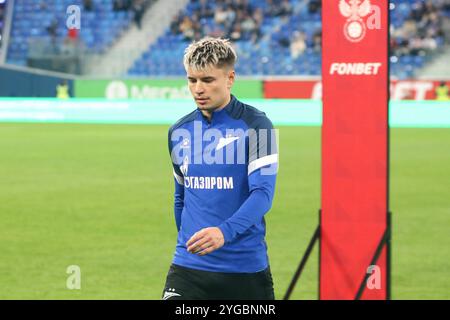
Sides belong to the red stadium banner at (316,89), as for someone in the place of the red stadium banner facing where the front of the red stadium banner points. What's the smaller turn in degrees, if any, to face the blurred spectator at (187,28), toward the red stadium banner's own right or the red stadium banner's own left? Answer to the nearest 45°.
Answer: approximately 135° to the red stadium banner's own right

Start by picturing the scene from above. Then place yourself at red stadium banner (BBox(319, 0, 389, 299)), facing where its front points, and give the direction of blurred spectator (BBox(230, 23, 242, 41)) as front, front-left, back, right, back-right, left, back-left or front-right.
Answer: back

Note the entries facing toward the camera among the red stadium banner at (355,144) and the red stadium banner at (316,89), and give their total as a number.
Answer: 2

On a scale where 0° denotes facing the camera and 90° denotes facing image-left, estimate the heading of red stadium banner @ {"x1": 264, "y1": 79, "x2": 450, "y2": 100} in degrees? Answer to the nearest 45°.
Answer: approximately 0°

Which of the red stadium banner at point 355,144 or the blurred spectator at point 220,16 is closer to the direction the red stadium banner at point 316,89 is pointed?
the red stadium banner

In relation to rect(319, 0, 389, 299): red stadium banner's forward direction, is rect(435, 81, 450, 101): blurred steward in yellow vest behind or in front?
behind

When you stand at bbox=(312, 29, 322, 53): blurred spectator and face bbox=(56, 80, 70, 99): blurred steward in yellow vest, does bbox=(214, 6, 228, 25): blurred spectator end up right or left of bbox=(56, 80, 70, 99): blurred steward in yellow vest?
right

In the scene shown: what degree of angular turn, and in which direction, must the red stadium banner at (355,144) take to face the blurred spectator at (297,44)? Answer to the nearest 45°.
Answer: approximately 180°

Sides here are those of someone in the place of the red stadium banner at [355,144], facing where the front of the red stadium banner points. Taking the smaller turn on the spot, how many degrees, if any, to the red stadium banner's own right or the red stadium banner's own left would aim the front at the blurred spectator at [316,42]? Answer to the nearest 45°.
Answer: approximately 180°

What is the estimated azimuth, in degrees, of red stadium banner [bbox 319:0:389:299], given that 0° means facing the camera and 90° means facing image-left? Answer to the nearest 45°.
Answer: approximately 0°

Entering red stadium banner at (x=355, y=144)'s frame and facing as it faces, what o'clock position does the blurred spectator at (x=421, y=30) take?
The blurred spectator is roughly at 6 o'clock from the red stadium banner.

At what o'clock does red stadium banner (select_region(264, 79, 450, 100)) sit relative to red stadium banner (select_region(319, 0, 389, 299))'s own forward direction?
red stadium banner (select_region(264, 79, 450, 100)) is roughly at 6 o'clock from red stadium banner (select_region(319, 0, 389, 299)).
